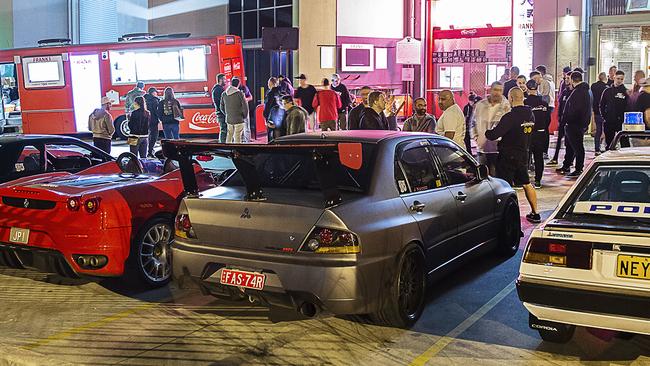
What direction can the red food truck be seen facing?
to the viewer's left

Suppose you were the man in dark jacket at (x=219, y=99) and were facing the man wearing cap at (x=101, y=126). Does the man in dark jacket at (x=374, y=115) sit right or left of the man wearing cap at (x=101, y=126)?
left

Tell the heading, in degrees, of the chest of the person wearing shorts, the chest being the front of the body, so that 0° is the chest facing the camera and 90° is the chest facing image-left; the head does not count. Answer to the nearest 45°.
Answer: approximately 135°

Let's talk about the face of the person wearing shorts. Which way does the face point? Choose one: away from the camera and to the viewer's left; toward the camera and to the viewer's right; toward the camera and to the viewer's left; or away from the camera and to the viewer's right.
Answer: away from the camera and to the viewer's left

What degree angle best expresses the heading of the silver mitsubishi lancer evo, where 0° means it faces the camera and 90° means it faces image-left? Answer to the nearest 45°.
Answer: approximately 225°

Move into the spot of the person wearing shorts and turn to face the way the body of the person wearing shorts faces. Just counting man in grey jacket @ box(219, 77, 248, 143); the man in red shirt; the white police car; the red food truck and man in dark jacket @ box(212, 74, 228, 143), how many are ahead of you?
4

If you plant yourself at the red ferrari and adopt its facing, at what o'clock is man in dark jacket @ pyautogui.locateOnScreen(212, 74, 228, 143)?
The man in dark jacket is roughly at 11 o'clock from the red ferrari.
